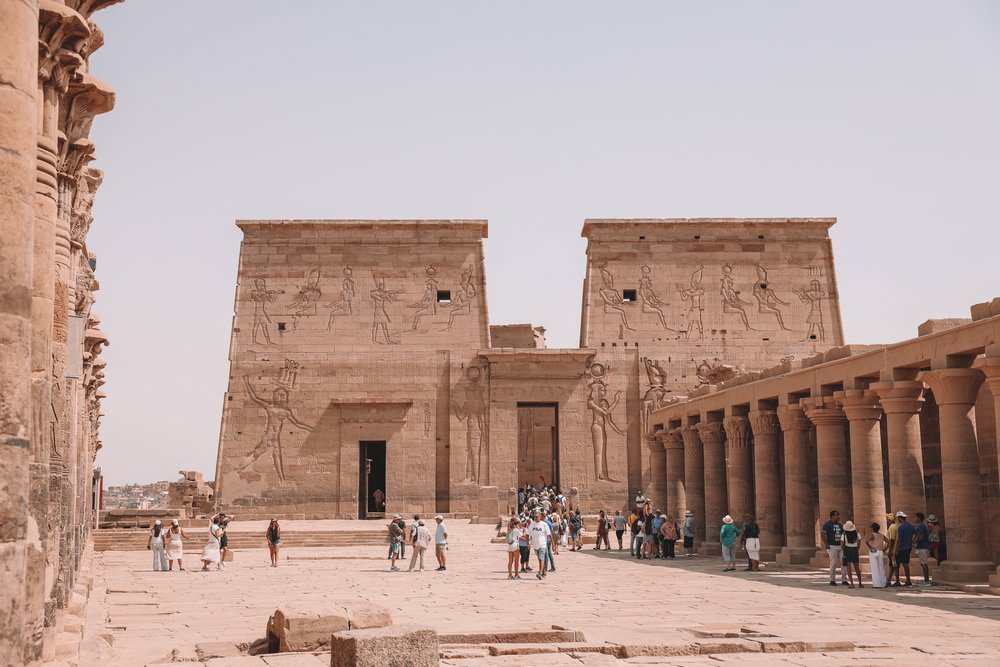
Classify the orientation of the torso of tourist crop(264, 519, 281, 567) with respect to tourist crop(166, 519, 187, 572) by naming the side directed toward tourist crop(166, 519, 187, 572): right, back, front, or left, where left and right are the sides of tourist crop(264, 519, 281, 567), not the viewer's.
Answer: right

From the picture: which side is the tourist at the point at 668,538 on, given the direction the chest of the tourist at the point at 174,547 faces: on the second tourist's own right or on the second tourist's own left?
on the second tourist's own left

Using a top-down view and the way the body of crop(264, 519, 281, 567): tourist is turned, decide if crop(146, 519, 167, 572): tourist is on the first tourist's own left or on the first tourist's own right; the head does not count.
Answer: on the first tourist's own right

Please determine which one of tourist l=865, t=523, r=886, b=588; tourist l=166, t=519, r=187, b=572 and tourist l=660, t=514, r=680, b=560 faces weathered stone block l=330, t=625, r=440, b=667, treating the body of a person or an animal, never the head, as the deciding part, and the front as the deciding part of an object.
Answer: tourist l=166, t=519, r=187, b=572

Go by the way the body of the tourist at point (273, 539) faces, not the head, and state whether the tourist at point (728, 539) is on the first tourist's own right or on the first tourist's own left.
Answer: on the first tourist's own left

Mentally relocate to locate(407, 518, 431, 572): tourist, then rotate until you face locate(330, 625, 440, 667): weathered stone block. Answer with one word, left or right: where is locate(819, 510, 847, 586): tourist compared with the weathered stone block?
left

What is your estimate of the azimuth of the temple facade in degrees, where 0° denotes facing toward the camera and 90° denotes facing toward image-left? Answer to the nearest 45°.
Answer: approximately 0°

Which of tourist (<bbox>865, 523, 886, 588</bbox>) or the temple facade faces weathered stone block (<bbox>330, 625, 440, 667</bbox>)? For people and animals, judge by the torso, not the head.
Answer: the temple facade

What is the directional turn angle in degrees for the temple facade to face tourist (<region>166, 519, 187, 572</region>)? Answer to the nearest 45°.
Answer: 0° — it already faces them

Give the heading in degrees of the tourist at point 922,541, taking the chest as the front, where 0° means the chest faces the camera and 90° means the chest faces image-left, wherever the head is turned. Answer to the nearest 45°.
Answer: approximately 90°

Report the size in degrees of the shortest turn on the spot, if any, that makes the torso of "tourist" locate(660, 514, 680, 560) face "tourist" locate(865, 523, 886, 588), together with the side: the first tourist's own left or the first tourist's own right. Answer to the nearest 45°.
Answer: approximately 135° to the first tourist's own right

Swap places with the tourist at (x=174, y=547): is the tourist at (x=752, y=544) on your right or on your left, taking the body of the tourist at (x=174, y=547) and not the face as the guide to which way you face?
on your left
